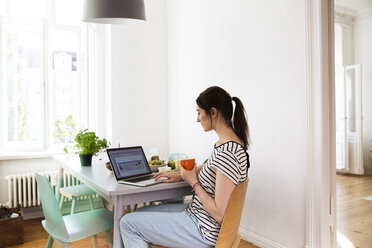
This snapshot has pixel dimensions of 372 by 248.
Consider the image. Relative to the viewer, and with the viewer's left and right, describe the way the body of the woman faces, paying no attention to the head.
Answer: facing to the left of the viewer

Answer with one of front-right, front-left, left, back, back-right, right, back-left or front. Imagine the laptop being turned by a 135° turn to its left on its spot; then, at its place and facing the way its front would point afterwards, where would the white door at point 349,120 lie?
front-right

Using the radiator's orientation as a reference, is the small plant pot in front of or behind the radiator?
in front

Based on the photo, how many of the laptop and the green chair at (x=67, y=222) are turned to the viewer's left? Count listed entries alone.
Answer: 0

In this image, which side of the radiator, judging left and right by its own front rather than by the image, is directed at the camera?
front

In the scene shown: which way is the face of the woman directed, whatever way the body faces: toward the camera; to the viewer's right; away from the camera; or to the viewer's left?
to the viewer's left

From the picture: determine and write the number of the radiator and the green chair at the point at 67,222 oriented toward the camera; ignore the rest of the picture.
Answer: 1

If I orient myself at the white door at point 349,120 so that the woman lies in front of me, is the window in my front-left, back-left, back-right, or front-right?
front-right

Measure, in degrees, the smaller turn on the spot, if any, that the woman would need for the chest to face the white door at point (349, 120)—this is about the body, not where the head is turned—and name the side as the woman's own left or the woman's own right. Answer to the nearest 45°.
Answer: approximately 135° to the woman's own right

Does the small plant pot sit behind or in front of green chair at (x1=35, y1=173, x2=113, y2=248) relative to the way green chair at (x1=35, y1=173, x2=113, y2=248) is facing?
in front

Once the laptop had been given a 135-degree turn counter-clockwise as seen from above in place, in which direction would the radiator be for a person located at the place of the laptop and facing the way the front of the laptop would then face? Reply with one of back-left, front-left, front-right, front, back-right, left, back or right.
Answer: front-left

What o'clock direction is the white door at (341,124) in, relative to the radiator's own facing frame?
The white door is roughly at 9 o'clock from the radiator.

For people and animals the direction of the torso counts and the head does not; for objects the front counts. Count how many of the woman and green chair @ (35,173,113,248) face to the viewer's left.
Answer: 1

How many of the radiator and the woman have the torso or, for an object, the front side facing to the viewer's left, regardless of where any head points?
1
